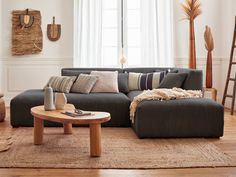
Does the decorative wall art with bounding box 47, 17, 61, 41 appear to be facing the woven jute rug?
yes

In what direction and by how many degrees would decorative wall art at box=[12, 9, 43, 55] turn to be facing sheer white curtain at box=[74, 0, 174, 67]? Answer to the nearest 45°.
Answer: approximately 90° to its left

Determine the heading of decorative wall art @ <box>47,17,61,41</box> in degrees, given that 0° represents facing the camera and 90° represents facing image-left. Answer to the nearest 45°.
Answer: approximately 0°

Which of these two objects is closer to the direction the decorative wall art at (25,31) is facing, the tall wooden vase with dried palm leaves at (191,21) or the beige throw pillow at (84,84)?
the beige throw pillow

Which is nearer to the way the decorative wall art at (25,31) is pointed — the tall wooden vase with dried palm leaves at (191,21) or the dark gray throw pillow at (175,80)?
the dark gray throw pillow

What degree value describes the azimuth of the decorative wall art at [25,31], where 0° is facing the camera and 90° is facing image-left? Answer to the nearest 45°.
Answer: approximately 0°

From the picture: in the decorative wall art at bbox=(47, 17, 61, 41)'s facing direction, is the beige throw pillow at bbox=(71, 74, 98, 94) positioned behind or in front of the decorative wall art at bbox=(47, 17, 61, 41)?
in front

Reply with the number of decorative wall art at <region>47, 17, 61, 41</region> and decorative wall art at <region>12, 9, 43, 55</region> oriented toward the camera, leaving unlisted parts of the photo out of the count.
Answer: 2

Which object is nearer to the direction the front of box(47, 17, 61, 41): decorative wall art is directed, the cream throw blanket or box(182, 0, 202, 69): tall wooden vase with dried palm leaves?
the cream throw blanket
